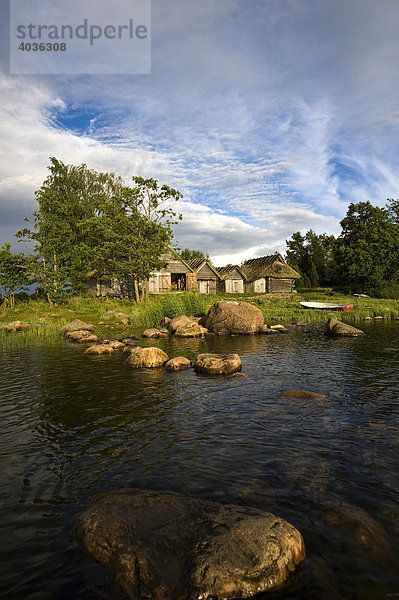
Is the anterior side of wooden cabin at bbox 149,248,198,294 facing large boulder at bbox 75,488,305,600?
yes

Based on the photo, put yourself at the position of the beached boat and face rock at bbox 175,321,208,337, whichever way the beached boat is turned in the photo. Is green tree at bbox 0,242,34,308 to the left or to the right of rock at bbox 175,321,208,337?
right

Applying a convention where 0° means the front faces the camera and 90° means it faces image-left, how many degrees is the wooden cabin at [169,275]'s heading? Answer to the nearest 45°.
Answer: approximately 0°

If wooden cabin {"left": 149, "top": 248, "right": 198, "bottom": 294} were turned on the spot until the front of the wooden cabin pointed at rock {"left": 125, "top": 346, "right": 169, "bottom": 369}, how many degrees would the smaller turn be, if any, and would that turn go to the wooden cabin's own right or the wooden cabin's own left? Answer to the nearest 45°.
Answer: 0° — it already faces it

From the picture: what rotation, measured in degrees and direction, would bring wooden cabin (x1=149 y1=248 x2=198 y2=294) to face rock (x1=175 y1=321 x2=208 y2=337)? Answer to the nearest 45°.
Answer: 0° — it already faces it

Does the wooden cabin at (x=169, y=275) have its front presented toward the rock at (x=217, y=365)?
yes

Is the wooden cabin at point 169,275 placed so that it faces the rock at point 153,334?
yes

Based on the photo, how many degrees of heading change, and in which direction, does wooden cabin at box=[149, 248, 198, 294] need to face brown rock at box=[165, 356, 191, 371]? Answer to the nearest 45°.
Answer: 0° — it already faces it

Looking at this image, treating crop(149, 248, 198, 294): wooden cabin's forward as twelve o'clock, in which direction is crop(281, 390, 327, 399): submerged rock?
The submerged rock is roughly at 12 o'clock from the wooden cabin.

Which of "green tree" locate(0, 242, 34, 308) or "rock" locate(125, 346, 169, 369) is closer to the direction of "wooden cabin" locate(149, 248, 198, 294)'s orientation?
the rock
